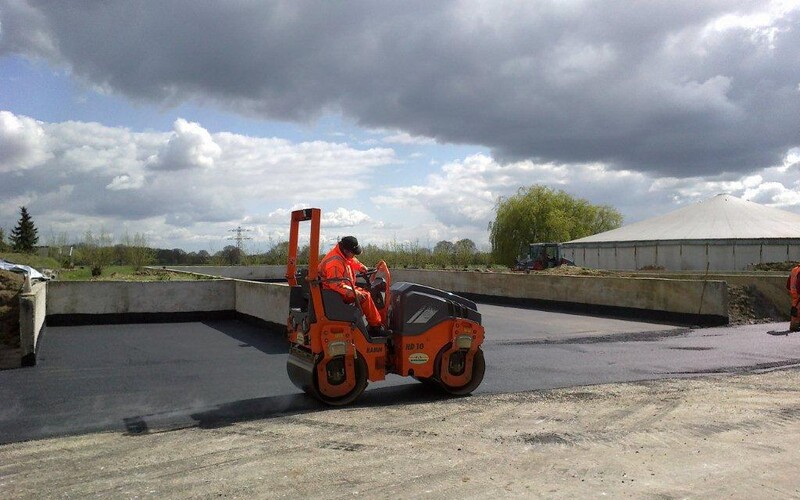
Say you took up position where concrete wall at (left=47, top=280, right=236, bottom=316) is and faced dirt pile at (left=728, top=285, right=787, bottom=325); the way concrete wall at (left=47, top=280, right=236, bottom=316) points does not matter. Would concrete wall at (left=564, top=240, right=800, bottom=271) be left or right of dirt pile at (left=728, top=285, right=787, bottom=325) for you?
left

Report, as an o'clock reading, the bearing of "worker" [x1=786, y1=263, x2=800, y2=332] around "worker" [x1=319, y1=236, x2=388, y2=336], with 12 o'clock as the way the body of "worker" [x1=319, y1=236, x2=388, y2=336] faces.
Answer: "worker" [x1=786, y1=263, x2=800, y2=332] is roughly at 11 o'clock from "worker" [x1=319, y1=236, x2=388, y2=336].

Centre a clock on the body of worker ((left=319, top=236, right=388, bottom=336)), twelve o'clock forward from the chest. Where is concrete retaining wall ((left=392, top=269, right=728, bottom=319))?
The concrete retaining wall is roughly at 10 o'clock from the worker.

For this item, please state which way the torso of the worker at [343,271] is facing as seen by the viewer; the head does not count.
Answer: to the viewer's right

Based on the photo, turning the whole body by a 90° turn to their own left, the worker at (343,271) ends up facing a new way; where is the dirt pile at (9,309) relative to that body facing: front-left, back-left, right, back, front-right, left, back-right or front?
front-left

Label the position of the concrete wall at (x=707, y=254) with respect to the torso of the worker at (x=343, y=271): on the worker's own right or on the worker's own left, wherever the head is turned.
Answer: on the worker's own left

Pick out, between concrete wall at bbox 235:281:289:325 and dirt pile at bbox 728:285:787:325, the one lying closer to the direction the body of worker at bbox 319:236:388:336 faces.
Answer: the dirt pile

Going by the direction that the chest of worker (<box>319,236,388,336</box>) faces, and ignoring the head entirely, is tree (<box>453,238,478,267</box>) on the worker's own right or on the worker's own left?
on the worker's own left

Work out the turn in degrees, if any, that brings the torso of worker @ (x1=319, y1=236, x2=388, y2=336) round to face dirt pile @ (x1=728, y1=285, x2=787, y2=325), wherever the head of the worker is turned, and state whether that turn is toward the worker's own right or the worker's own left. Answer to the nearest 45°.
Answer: approximately 45° to the worker's own left
